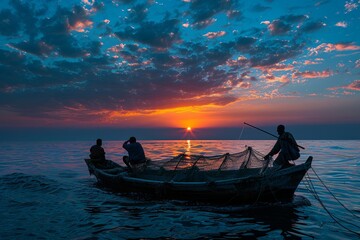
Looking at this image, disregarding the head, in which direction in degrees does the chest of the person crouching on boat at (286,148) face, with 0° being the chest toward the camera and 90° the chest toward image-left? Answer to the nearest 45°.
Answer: approximately 90°

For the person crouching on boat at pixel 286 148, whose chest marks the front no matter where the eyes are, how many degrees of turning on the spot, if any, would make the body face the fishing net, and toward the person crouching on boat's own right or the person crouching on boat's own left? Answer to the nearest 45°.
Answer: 0° — they already face it
